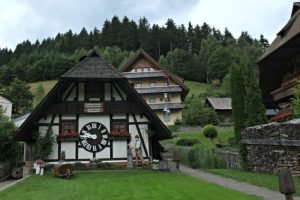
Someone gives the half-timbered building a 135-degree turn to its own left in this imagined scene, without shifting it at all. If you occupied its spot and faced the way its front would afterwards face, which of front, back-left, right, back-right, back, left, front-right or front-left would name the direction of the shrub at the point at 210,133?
front

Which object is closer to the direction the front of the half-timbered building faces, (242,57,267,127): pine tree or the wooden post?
the wooden post

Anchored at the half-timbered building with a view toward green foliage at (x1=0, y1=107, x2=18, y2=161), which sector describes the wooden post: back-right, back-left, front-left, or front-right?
back-left

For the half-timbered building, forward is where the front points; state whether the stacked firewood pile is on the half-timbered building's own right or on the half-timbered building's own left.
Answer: on the half-timbered building's own left

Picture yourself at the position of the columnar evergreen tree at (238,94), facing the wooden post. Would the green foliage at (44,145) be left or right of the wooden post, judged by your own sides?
right

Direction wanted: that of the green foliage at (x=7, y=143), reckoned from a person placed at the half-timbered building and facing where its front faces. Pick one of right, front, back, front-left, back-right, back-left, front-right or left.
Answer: back-right

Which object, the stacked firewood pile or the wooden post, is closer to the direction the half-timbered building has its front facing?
the wooden post

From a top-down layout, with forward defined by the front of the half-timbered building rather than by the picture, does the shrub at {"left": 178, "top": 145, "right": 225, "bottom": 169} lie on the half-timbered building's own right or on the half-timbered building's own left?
on the half-timbered building's own left

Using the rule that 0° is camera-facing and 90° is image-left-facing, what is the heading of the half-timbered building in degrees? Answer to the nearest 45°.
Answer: approximately 0°
